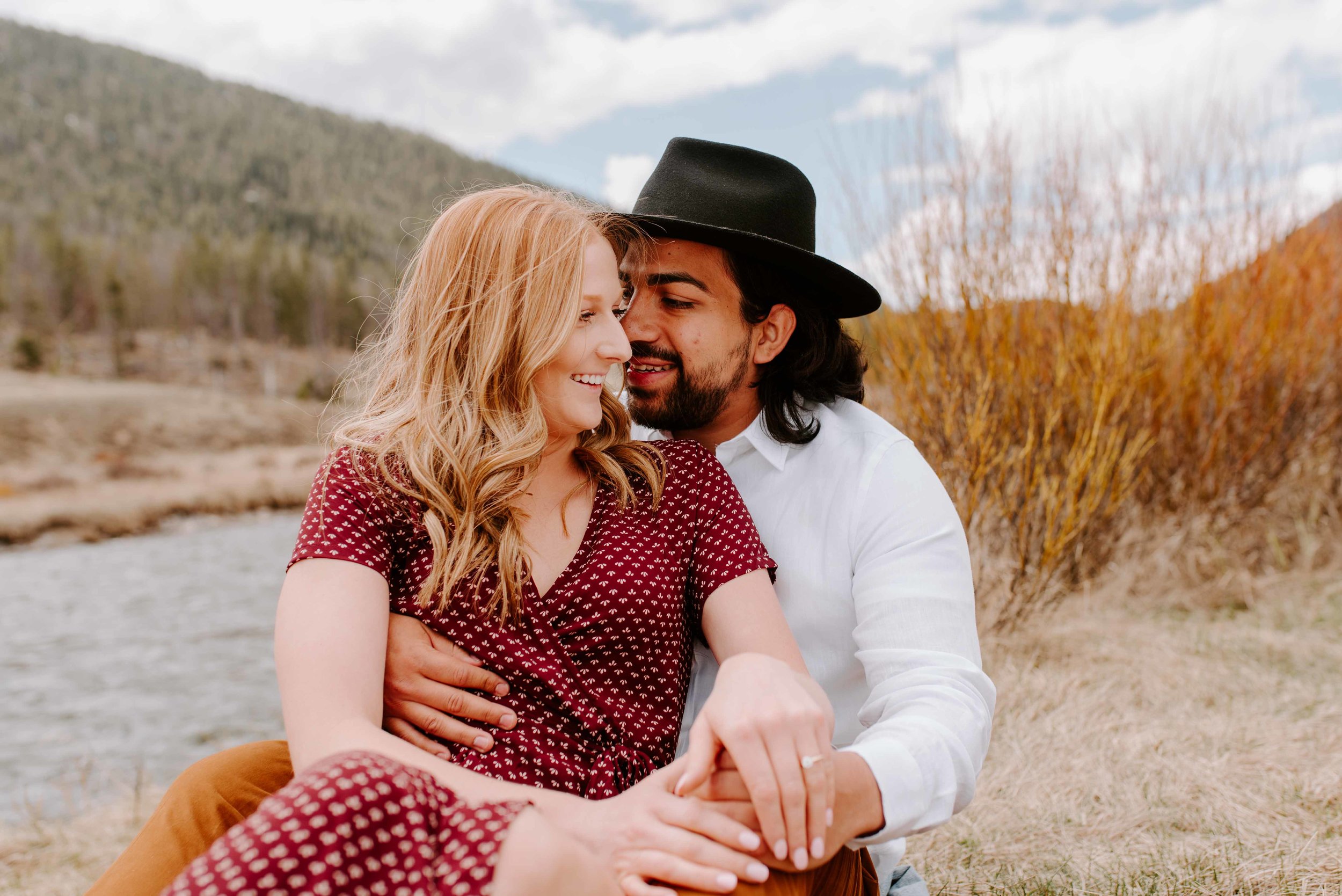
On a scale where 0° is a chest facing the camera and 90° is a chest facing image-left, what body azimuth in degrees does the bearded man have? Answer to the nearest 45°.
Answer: approximately 45°

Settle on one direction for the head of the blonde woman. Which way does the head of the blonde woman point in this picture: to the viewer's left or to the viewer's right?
to the viewer's right

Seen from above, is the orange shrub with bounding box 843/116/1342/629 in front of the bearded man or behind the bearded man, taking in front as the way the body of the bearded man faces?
behind

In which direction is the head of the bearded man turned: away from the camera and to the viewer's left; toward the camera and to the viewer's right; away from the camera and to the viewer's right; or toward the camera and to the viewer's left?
toward the camera and to the viewer's left
